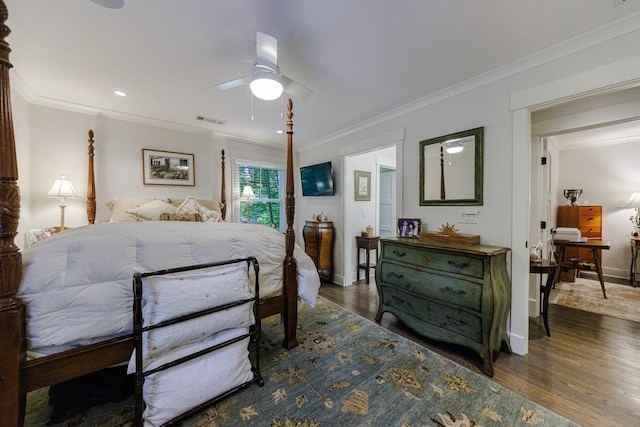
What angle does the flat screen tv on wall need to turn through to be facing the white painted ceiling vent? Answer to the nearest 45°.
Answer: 0° — it already faces it

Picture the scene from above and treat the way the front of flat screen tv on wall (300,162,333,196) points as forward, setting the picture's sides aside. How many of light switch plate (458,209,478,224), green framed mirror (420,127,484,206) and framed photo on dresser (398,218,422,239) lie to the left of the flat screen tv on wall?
3

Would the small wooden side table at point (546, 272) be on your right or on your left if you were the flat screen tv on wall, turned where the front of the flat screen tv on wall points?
on your left

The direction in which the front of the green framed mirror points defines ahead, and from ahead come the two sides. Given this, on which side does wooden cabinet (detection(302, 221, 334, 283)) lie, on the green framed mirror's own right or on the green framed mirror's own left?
on the green framed mirror's own right

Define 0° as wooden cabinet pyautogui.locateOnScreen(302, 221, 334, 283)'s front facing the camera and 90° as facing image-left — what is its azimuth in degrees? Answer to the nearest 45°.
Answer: approximately 45°

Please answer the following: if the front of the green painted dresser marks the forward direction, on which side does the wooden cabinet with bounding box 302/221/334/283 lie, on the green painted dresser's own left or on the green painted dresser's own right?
on the green painted dresser's own right

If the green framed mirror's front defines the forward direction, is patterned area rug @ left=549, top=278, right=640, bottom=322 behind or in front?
behind

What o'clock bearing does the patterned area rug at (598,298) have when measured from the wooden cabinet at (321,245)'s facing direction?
The patterned area rug is roughly at 8 o'clock from the wooden cabinet.

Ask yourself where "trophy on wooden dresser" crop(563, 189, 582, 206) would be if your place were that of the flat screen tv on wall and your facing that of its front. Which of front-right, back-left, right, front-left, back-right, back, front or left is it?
back-left

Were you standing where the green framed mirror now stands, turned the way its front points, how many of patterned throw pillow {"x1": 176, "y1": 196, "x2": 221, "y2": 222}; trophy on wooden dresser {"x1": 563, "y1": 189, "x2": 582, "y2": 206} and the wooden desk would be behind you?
2

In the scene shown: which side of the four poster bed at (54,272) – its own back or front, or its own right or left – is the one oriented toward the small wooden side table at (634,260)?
left

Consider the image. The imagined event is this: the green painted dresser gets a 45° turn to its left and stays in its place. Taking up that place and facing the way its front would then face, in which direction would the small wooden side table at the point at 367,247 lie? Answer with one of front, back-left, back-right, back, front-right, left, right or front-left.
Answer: back-right

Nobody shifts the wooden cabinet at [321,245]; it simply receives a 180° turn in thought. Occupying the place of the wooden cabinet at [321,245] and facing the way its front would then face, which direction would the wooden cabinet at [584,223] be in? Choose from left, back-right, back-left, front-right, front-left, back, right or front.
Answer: front-right

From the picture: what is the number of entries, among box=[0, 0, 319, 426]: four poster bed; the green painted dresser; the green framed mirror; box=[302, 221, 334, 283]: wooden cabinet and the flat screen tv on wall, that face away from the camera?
0

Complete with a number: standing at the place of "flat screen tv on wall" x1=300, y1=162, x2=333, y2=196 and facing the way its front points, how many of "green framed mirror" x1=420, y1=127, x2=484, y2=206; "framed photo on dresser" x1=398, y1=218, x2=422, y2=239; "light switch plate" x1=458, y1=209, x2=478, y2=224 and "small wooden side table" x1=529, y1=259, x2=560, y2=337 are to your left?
4

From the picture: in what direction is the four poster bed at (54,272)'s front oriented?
toward the camera

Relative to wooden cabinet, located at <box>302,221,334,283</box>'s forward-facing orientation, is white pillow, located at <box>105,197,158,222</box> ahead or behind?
ahead

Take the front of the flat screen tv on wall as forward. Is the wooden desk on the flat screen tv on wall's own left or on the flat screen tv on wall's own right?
on the flat screen tv on wall's own left

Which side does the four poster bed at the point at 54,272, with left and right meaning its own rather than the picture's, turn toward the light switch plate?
left
